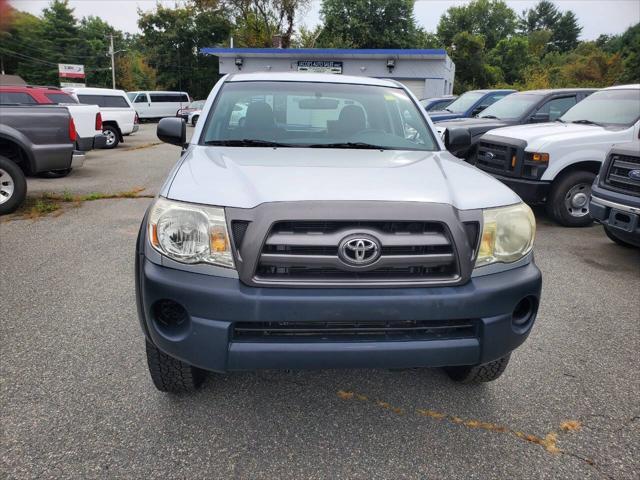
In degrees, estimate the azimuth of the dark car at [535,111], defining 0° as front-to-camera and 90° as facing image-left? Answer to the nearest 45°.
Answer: approximately 45°

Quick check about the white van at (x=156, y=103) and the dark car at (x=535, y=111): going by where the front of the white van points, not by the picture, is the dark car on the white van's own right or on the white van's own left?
on the white van's own left

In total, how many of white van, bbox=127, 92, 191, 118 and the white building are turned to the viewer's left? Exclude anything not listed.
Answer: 1

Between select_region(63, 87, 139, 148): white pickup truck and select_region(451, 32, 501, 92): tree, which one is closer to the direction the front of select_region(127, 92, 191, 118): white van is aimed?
the white pickup truck

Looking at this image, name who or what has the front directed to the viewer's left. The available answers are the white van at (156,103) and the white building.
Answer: the white van

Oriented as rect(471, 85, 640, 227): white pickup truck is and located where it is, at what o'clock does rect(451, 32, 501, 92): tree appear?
The tree is roughly at 4 o'clock from the white pickup truck.

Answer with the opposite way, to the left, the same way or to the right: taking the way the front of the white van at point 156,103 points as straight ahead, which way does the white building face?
to the left

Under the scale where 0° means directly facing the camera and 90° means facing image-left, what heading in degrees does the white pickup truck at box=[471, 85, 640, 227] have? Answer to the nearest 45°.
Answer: approximately 45°

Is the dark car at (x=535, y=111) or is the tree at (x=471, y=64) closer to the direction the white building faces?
the dark car

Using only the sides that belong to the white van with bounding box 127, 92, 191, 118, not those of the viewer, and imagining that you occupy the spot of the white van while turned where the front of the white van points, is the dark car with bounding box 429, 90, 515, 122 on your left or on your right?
on your left

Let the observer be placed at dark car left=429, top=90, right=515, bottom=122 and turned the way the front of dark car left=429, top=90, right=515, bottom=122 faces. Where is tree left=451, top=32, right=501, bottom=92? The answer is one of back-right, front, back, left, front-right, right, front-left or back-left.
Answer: back-right

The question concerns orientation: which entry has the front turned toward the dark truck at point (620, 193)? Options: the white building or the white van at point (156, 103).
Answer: the white building

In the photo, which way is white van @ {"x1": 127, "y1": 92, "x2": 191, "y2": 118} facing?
to the viewer's left
